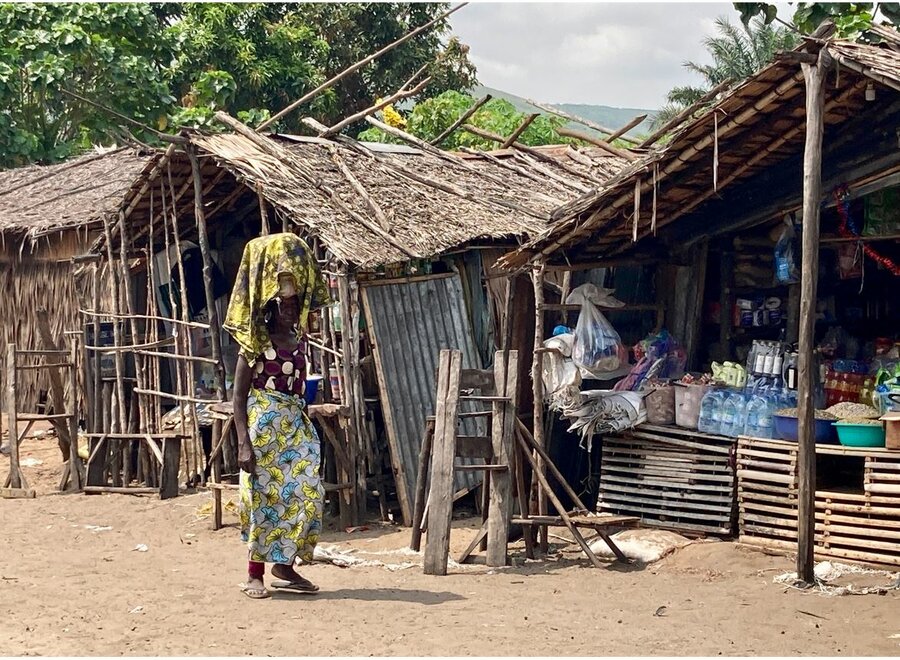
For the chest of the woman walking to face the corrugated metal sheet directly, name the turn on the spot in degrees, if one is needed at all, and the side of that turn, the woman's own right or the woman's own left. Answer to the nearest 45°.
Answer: approximately 135° to the woman's own left

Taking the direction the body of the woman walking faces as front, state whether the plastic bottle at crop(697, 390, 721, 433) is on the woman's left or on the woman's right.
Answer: on the woman's left

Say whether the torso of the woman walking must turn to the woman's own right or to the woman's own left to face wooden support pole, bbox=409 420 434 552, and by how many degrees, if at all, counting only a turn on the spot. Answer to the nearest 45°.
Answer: approximately 90° to the woman's own left

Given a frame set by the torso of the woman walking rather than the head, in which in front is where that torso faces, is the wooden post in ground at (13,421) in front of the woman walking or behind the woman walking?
behind

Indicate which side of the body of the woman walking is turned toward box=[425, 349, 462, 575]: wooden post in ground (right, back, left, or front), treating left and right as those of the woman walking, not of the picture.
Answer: left

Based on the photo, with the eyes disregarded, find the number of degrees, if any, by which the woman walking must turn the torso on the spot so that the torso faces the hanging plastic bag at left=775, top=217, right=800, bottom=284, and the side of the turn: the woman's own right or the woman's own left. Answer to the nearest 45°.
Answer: approximately 90° to the woman's own left

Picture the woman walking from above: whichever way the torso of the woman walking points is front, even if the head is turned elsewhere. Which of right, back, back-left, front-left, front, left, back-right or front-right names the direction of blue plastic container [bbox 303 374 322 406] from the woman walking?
back-left

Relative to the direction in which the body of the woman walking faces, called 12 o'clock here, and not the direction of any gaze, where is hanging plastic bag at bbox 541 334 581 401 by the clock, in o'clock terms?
The hanging plastic bag is roughly at 9 o'clock from the woman walking.

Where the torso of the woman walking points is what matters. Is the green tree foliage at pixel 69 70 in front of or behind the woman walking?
behind

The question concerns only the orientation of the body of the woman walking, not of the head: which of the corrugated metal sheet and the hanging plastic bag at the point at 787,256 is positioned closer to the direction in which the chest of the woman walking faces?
the hanging plastic bag

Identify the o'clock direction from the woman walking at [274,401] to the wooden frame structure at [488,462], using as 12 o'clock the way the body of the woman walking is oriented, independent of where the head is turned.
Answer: The wooden frame structure is roughly at 9 o'clock from the woman walking.
